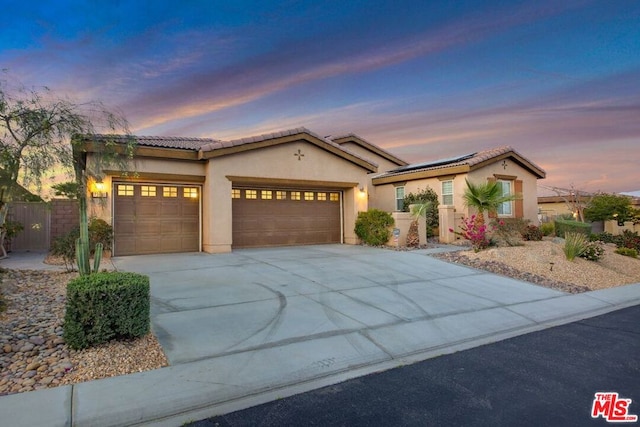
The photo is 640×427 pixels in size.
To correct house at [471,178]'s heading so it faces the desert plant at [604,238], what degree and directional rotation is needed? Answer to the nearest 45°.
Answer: approximately 45° to its left

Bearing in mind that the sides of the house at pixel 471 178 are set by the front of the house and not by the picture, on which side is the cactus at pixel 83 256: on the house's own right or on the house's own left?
on the house's own right

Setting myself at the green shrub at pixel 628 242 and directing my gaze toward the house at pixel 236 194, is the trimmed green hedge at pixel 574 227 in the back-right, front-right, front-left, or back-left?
front-right

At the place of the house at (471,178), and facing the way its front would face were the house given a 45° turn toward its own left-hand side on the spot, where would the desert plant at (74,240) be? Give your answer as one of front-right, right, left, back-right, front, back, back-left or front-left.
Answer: back-right

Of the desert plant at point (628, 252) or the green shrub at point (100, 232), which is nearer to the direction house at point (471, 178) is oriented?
the desert plant

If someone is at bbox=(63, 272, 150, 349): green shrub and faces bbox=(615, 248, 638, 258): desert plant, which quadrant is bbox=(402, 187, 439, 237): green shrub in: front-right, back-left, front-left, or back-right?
front-left

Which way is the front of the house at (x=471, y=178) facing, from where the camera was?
facing the viewer and to the right of the viewer

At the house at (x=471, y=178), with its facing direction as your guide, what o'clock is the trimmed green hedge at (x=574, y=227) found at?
The trimmed green hedge is roughly at 10 o'clock from the house.

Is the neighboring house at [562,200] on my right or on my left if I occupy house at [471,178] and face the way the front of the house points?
on my left

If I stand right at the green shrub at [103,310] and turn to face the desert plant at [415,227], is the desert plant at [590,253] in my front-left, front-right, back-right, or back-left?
front-right
